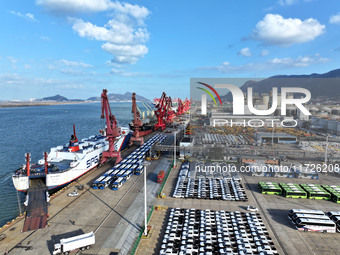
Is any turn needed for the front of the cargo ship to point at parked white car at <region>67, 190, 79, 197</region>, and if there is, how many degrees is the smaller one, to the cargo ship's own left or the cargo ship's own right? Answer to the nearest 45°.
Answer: approximately 135° to the cargo ship's own right

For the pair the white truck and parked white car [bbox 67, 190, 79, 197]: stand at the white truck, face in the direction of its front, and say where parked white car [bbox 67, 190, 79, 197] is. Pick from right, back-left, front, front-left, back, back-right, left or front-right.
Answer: back-right

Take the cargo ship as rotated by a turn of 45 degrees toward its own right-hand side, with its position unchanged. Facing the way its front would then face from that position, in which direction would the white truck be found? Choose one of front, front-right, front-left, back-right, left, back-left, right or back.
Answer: right

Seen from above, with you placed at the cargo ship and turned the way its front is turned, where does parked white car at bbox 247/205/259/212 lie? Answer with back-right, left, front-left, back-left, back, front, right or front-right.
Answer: right
